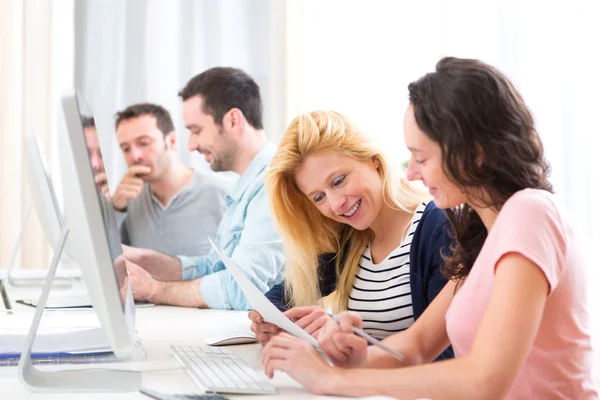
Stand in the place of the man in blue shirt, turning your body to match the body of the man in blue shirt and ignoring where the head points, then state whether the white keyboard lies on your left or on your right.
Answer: on your left

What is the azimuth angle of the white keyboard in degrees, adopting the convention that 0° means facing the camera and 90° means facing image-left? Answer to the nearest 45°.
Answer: approximately 270°

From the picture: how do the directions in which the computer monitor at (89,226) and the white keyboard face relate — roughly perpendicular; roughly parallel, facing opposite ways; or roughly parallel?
roughly parallel

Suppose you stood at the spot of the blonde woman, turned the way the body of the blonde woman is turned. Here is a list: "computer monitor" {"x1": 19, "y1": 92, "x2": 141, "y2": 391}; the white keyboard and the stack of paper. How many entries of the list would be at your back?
0

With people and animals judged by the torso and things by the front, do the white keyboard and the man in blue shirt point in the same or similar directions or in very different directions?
very different directions

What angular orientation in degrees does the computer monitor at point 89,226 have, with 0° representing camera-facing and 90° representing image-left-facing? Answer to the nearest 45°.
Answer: approximately 270°

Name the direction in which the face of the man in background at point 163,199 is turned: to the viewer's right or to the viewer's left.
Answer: to the viewer's left

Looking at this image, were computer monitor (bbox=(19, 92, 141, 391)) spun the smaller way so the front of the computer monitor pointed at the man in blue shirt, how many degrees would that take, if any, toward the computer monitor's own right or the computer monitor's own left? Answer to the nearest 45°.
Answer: approximately 90° to the computer monitor's own left

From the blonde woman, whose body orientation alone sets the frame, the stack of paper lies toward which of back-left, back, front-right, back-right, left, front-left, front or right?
front

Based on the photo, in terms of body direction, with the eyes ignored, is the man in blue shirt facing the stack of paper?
no

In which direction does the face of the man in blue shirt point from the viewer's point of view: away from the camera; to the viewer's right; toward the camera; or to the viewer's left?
to the viewer's left

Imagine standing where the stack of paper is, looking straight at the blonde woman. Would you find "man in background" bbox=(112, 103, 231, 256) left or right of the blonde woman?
left

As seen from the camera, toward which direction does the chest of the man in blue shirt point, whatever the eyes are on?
to the viewer's left
